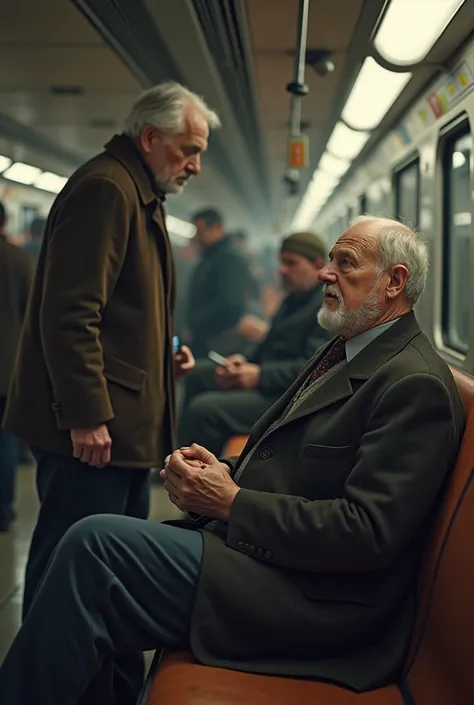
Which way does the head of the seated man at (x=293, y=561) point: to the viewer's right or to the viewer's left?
to the viewer's left

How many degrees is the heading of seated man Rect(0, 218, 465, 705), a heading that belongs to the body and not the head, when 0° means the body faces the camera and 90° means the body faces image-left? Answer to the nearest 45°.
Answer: approximately 90°

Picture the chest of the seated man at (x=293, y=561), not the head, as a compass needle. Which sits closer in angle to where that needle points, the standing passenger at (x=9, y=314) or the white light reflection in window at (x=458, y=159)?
the standing passenger

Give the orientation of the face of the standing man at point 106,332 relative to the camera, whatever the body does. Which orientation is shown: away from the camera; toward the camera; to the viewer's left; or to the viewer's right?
to the viewer's right

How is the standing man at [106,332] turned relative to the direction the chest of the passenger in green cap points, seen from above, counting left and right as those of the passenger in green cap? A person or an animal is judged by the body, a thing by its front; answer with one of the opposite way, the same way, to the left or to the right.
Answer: the opposite way

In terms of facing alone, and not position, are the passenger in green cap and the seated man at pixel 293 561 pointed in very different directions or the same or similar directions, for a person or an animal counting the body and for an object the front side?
same or similar directions

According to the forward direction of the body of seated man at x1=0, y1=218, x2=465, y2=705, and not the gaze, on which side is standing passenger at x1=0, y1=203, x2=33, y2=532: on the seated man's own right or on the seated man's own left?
on the seated man's own right

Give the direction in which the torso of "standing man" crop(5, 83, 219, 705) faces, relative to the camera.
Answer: to the viewer's right

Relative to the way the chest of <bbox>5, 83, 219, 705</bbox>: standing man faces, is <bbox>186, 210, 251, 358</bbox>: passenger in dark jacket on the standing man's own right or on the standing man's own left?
on the standing man's own left

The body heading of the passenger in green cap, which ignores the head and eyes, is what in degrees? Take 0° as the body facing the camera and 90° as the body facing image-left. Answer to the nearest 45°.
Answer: approximately 90°

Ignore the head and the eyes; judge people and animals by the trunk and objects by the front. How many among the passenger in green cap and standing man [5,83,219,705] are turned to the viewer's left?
1

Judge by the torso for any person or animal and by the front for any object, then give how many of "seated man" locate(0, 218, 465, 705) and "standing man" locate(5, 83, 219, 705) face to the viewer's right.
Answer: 1

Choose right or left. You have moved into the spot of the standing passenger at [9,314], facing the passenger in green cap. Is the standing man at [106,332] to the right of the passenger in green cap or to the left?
right

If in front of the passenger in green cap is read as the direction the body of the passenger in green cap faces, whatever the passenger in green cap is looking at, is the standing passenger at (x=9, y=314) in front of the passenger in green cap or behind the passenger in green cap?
in front

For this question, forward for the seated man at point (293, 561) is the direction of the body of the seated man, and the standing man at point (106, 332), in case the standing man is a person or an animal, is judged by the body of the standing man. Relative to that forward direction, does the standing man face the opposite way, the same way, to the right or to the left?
the opposite way
